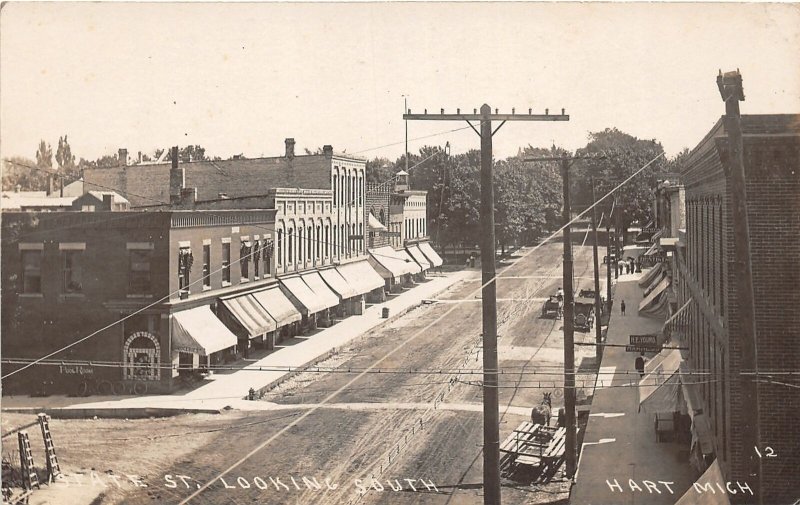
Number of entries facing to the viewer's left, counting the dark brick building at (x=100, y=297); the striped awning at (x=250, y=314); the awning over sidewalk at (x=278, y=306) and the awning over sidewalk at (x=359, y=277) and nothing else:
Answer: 0

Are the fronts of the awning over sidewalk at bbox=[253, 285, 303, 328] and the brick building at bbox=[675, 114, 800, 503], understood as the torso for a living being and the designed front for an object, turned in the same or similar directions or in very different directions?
very different directions

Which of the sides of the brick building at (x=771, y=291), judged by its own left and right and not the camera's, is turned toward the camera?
left

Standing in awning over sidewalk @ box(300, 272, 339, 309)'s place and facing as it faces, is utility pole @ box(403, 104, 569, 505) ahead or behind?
ahead

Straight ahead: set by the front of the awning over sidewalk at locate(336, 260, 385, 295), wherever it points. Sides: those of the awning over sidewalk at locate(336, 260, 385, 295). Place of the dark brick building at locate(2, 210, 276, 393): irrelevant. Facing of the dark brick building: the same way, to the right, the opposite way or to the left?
the same way

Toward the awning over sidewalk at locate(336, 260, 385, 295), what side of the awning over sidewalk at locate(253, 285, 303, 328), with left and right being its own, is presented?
left

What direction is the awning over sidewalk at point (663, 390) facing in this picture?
to the viewer's left

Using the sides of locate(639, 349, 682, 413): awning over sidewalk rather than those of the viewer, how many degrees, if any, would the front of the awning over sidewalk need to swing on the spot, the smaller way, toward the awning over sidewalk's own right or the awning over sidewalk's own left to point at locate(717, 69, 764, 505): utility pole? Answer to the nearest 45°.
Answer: approximately 90° to the awning over sidewalk's own left

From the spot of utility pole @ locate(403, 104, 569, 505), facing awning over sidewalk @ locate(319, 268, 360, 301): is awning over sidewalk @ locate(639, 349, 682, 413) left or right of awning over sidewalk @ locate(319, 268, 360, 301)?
right

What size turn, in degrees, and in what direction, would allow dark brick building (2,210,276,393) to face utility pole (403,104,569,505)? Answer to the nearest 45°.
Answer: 0° — it already faces it

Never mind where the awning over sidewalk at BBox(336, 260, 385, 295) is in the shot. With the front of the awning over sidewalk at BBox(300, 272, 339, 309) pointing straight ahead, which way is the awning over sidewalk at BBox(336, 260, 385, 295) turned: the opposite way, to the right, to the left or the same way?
the same way

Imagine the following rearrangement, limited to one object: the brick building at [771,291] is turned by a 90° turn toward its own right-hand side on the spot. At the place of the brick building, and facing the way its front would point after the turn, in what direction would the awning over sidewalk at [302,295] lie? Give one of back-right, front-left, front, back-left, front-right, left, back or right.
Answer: front-left

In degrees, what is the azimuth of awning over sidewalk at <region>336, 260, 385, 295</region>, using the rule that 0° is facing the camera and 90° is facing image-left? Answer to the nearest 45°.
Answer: approximately 315°

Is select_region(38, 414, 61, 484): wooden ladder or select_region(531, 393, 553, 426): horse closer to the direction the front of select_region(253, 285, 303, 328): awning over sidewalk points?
the horse

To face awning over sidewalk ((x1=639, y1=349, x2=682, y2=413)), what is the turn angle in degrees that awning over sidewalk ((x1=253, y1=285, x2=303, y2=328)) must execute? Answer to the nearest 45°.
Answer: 0° — it already faces it

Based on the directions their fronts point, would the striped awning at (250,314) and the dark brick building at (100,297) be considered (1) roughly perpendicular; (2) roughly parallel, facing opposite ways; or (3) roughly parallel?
roughly parallel

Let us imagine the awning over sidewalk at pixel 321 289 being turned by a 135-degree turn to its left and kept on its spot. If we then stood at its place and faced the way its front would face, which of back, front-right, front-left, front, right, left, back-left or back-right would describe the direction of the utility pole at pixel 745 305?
back

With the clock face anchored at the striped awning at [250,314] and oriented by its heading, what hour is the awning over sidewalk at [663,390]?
The awning over sidewalk is roughly at 12 o'clock from the striped awning.
